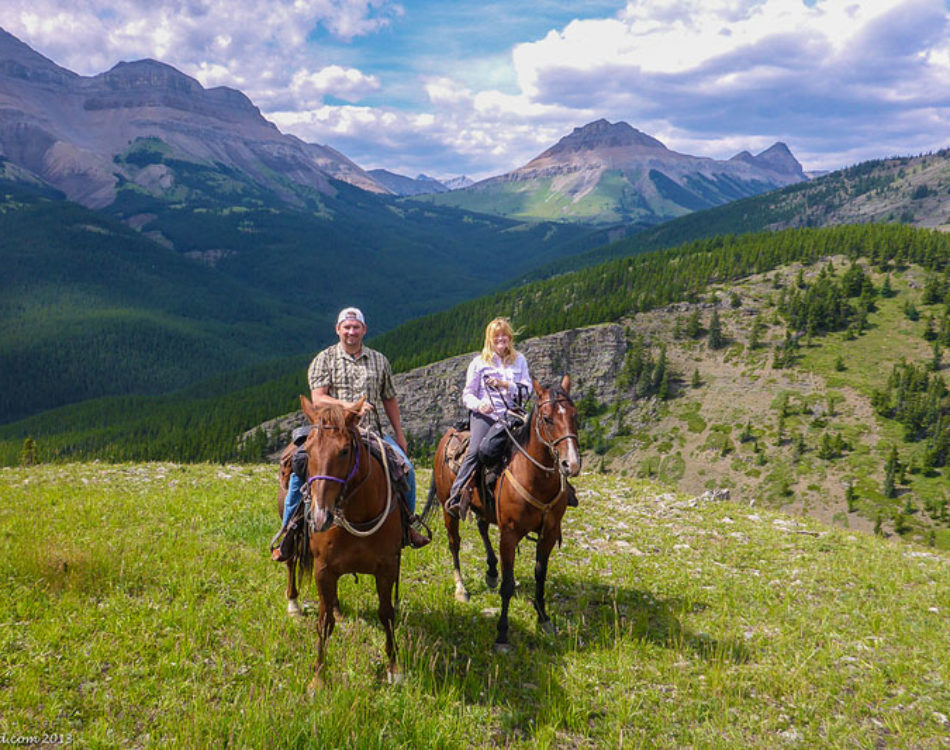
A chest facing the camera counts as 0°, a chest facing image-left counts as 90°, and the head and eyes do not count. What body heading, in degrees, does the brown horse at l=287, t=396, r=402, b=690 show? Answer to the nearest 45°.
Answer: approximately 0°

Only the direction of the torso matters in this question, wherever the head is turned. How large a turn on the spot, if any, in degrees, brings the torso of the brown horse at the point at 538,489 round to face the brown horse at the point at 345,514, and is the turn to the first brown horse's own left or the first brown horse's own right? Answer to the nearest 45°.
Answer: approximately 90° to the first brown horse's own right

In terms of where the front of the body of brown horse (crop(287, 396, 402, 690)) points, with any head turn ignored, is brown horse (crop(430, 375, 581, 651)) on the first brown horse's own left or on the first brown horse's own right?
on the first brown horse's own left
